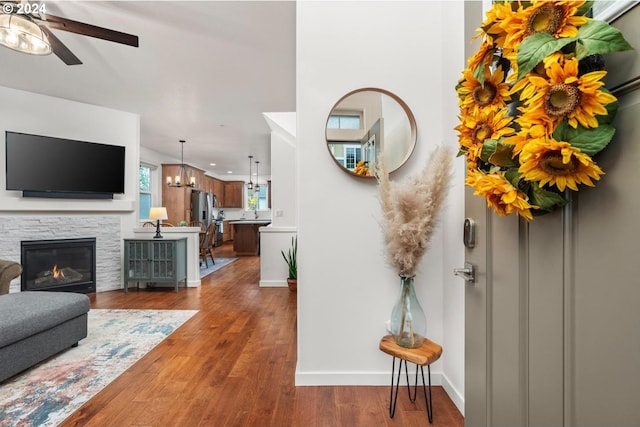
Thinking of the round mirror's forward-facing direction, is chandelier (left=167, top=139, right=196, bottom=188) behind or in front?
behind

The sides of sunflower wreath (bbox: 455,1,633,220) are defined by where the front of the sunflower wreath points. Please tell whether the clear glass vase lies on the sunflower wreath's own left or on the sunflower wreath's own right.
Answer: on the sunflower wreath's own right

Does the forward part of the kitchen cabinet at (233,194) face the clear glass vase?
yes

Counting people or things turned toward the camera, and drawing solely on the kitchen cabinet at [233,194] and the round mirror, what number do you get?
2

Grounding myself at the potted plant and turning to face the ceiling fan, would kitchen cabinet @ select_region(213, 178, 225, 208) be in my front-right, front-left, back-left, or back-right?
back-right

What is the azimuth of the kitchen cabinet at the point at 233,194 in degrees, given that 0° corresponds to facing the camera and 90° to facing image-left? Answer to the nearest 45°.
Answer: approximately 0°

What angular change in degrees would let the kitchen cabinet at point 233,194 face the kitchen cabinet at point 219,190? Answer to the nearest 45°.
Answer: approximately 45° to its right

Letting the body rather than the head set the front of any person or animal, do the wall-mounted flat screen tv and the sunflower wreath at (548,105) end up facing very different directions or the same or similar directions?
very different directions
